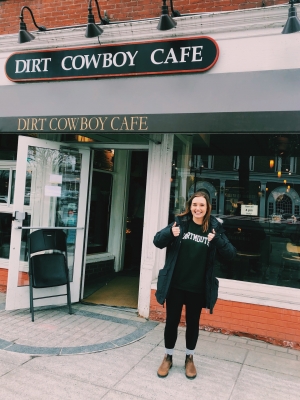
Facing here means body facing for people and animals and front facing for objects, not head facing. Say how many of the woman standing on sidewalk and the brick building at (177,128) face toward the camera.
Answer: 2

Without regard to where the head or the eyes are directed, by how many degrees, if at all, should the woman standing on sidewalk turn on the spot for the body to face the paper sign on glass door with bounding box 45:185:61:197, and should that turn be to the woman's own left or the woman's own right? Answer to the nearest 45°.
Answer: approximately 135° to the woman's own right

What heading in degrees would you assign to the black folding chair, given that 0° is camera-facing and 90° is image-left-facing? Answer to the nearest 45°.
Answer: approximately 0°

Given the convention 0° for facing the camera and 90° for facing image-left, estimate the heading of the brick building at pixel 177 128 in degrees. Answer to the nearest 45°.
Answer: approximately 0°

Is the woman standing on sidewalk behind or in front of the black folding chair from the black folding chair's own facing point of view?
in front
